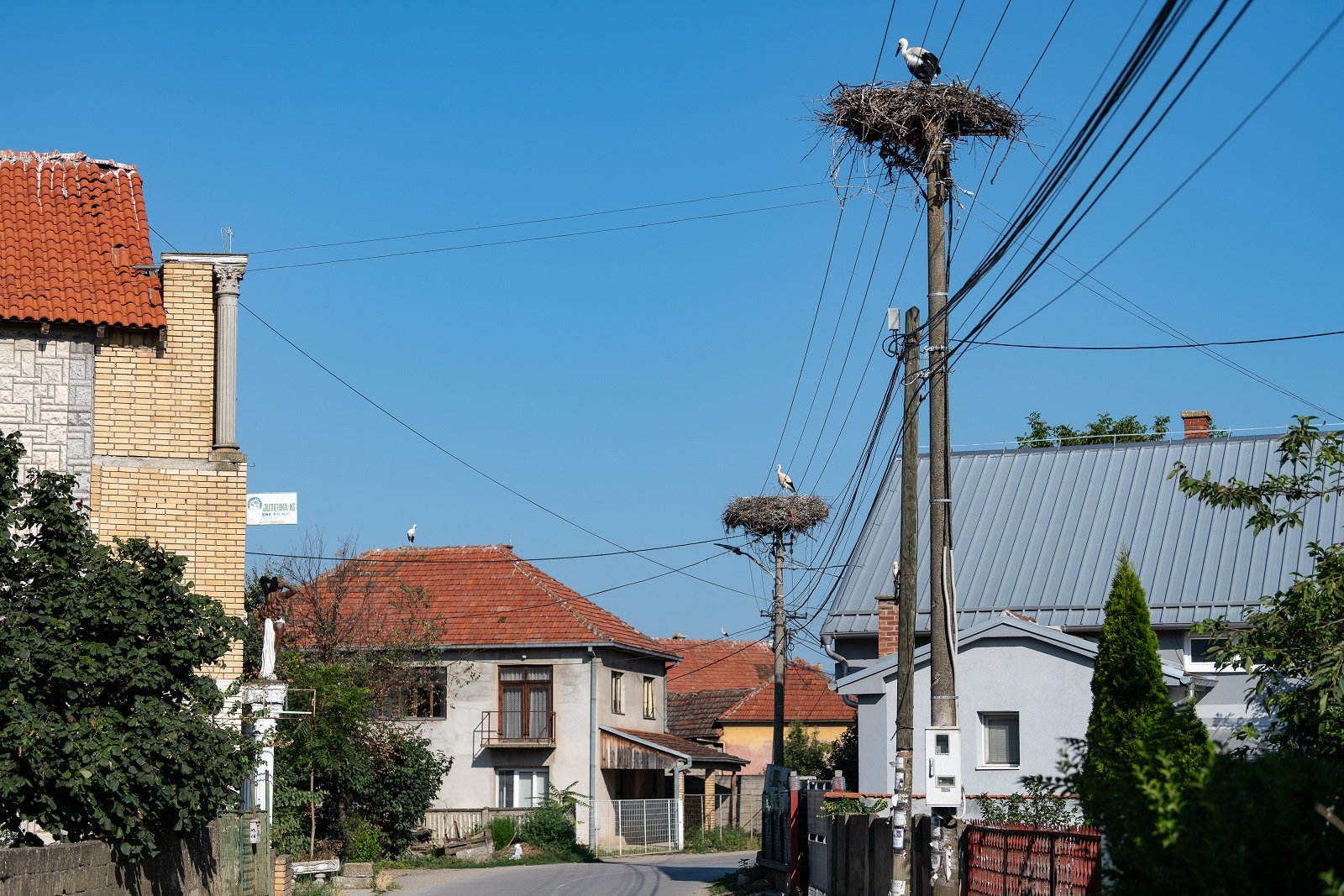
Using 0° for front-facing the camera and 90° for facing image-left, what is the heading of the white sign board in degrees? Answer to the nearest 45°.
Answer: approximately 0°

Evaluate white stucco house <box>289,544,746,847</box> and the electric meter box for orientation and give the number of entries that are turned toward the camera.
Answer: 2

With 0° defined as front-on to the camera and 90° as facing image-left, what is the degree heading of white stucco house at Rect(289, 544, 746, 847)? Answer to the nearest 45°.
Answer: approximately 0°

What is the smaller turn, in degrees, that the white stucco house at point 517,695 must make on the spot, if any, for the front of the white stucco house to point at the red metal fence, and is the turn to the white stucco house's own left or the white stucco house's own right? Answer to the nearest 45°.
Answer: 0° — it already faces it

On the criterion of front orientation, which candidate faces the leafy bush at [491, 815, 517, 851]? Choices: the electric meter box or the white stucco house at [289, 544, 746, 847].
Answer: the white stucco house
